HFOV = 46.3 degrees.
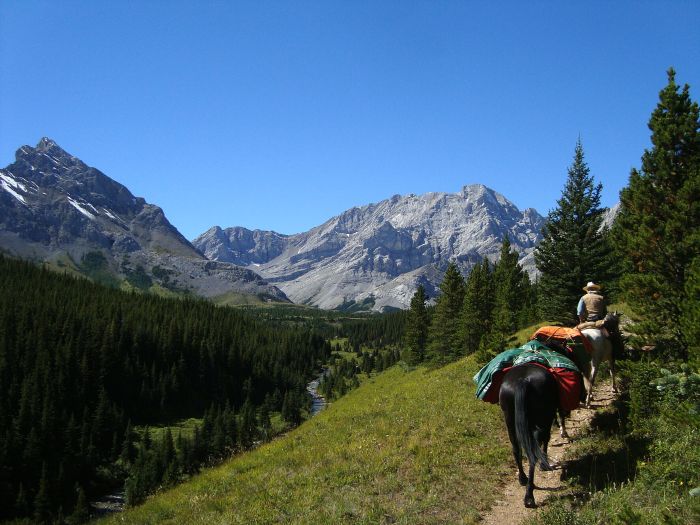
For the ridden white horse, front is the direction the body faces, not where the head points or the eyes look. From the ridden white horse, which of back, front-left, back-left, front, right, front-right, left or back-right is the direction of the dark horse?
back-right

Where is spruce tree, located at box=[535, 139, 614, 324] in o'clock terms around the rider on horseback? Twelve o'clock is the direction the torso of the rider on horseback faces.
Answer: The spruce tree is roughly at 12 o'clock from the rider on horseback.

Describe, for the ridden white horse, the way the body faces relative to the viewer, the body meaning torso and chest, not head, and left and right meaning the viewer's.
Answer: facing away from the viewer and to the right of the viewer

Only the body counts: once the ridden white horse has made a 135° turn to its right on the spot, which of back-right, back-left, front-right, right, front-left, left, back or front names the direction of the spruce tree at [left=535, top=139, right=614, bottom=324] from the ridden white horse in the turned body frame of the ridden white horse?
back

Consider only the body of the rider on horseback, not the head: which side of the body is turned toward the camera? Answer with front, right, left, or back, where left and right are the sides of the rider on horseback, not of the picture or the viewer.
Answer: back

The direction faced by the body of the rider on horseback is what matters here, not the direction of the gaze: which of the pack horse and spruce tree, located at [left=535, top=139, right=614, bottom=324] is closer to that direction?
the spruce tree

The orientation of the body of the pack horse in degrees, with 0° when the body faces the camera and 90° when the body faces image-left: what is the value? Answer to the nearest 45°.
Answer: approximately 225°

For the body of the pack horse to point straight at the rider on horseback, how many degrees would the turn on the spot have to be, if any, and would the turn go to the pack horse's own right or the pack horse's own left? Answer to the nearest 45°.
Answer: approximately 45° to the pack horse's own left

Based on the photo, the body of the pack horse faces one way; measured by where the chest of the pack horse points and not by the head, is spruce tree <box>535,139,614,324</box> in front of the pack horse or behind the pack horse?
in front

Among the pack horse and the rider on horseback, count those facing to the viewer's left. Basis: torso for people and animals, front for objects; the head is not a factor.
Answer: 0
